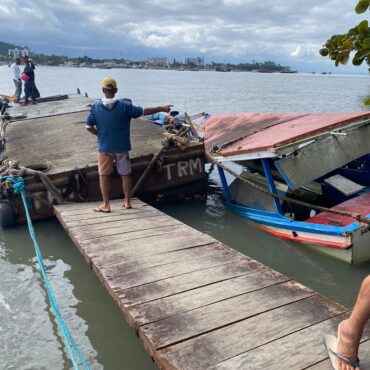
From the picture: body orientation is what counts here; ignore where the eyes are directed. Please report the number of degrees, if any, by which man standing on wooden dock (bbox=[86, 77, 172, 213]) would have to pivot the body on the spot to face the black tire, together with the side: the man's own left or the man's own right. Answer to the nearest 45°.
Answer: approximately 45° to the man's own left

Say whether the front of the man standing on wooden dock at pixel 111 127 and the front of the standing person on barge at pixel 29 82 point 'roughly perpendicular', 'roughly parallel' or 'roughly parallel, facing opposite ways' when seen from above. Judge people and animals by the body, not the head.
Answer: roughly perpendicular

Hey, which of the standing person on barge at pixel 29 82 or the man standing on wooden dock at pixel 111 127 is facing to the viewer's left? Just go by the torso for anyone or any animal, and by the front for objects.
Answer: the standing person on barge

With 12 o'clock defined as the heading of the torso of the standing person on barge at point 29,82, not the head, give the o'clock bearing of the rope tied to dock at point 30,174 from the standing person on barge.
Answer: The rope tied to dock is roughly at 9 o'clock from the standing person on barge.

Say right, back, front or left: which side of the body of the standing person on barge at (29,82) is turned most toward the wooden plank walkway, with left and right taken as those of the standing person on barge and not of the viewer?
left

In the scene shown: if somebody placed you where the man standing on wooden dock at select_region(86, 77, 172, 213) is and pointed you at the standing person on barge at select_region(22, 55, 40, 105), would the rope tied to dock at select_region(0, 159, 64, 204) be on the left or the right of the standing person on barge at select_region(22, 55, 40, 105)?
left

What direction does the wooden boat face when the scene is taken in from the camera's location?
facing away from the viewer and to the left of the viewer

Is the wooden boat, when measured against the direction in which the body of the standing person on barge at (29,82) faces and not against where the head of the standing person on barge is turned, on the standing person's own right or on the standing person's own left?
on the standing person's own left

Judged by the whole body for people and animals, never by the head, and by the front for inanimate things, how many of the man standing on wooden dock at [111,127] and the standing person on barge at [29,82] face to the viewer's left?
1

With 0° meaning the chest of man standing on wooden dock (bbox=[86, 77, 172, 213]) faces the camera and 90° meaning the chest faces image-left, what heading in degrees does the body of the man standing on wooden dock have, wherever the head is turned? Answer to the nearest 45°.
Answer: approximately 180°

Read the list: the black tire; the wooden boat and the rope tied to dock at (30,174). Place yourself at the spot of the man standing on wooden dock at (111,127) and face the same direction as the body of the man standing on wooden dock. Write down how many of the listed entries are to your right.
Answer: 1
